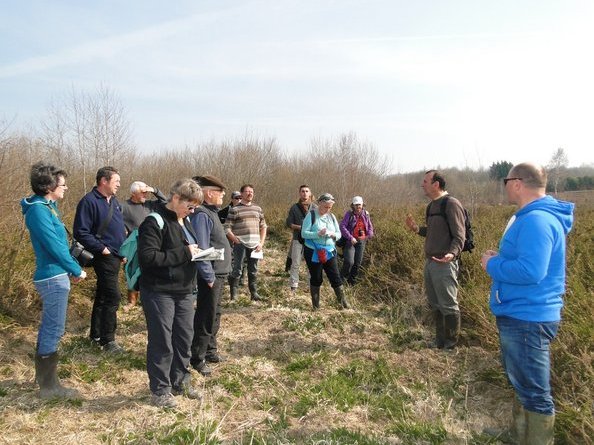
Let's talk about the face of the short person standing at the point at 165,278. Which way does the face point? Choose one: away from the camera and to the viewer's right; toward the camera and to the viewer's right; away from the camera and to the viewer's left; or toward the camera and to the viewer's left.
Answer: toward the camera and to the viewer's right

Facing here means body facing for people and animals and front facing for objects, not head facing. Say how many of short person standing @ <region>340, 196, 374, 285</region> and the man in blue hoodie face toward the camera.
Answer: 1

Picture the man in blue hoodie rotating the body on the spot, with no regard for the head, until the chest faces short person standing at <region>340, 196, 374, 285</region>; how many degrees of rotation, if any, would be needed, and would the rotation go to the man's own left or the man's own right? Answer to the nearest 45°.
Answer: approximately 45° to the man's own right

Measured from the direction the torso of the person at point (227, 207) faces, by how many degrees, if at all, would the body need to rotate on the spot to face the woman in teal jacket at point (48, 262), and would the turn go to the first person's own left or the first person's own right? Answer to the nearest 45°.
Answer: approximately 45° to the first person's own right

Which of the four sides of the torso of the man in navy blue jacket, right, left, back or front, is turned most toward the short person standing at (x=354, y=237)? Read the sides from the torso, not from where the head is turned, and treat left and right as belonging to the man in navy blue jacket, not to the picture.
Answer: left

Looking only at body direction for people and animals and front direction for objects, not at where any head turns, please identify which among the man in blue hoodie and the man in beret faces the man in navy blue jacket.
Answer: the man in blue hoodie

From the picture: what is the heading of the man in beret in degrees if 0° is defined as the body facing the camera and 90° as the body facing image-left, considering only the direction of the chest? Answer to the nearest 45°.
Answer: approximately 270°

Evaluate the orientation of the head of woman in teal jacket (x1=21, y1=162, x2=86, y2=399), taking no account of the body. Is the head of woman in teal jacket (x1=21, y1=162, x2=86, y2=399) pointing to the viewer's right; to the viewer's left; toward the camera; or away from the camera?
to the viewer's right

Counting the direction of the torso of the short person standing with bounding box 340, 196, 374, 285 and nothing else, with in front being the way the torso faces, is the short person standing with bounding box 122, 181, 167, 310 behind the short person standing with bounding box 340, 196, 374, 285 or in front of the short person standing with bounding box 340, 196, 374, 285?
in front

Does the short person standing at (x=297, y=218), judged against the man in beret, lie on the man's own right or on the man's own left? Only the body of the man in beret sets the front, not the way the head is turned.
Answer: on the man's own left

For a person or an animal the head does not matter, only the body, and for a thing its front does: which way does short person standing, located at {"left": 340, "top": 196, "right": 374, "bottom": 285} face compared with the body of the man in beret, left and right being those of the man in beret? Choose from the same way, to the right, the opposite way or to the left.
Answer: to the right

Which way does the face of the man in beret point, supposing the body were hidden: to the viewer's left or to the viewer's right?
to the viewer's right

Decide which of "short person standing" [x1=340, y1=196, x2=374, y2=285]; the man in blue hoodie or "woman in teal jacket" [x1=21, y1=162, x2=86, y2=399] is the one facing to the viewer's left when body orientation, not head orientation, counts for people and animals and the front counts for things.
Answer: the man in blue hoodie

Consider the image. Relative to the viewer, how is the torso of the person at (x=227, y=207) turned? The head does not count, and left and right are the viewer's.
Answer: facing the viewer and to the right of the viewer

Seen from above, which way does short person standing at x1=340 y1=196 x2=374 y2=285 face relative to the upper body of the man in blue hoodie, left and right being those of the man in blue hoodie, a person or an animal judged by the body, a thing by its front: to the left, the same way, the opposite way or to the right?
to the left

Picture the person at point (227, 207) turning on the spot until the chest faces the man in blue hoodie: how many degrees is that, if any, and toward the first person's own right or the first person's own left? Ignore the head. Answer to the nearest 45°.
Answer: approximately 45° to the first person's own right

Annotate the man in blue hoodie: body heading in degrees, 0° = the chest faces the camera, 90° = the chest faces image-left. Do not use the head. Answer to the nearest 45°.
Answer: approximately 90°

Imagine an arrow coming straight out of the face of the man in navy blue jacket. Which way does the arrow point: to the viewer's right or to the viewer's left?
to the viewer's right
